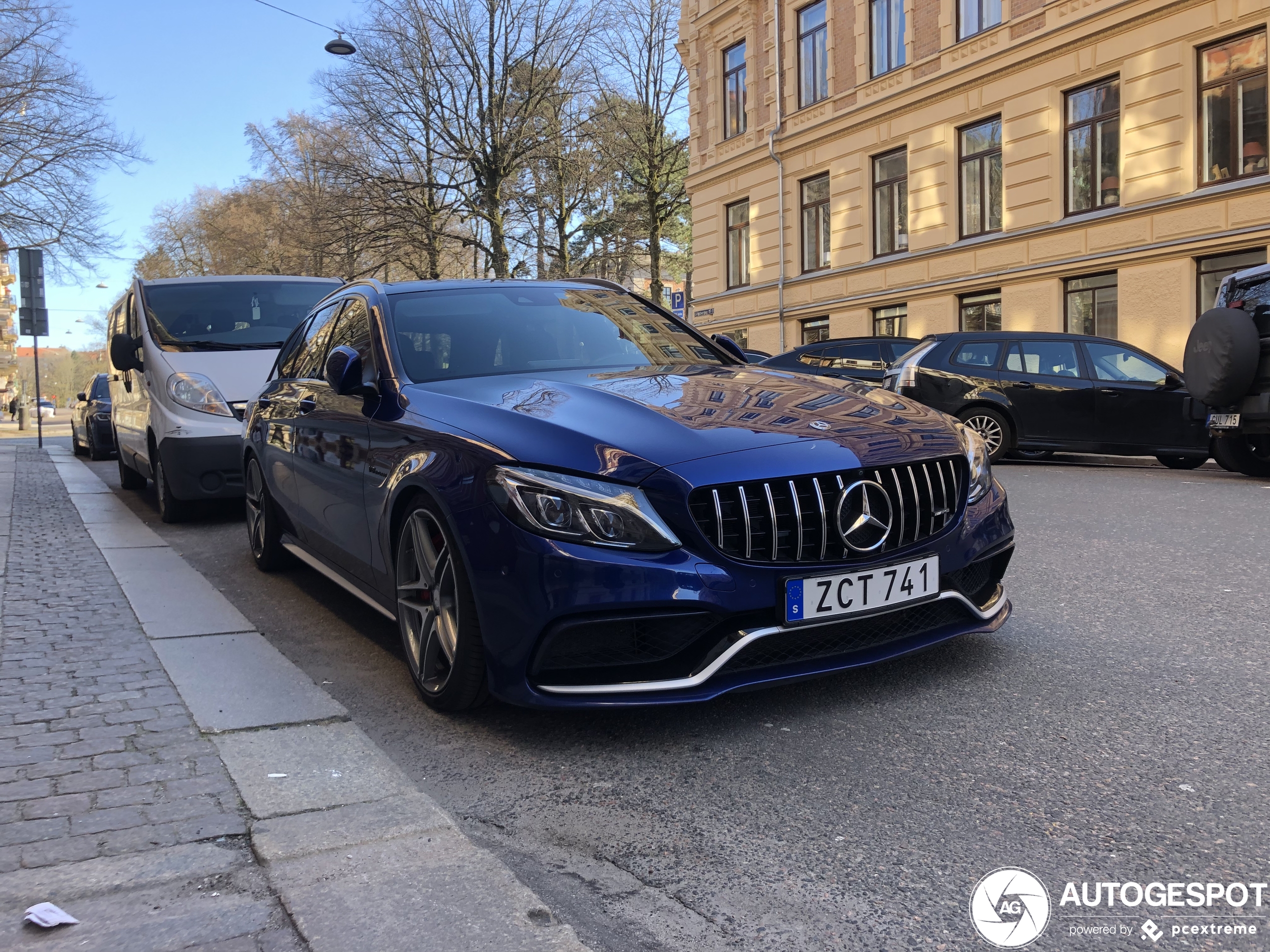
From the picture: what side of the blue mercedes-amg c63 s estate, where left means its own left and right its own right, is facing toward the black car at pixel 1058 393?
left

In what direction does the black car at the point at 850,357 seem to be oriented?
to the viewer's right

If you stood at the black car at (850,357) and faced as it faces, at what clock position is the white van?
The white van is roughly at 4 o'clock from the black car.

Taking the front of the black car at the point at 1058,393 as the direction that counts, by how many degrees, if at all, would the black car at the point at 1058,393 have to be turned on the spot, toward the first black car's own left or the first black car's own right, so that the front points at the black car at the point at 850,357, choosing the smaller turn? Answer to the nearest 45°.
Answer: approximately 135° to the first black car's own left

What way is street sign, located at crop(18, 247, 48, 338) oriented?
away from the camera

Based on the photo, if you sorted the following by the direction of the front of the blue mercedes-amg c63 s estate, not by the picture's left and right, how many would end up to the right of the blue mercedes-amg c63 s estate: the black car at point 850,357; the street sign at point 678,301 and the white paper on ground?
1

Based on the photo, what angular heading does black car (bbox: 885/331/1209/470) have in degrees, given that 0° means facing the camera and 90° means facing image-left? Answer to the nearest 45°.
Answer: approximately 270°

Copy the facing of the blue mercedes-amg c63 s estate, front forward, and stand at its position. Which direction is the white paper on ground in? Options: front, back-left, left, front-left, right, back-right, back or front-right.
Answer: right

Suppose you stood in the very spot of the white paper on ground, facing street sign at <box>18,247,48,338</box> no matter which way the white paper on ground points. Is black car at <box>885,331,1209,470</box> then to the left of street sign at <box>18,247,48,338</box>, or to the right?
right

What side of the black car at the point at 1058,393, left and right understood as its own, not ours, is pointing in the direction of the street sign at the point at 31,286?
back
